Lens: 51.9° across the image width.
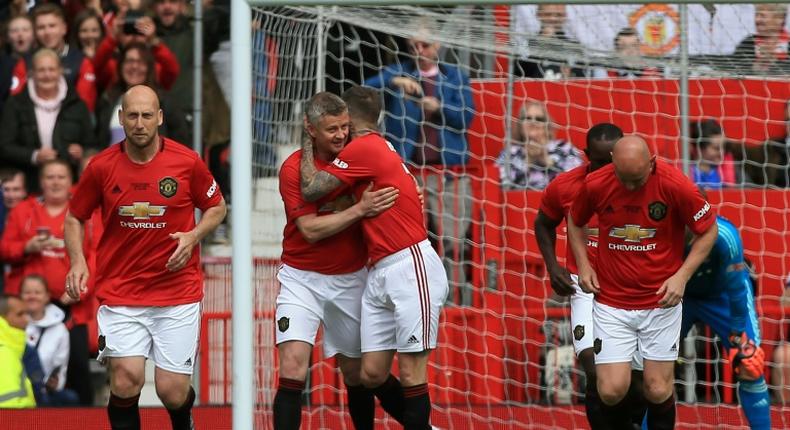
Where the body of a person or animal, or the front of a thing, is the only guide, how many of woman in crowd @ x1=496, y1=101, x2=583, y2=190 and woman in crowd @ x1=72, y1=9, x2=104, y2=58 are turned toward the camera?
2

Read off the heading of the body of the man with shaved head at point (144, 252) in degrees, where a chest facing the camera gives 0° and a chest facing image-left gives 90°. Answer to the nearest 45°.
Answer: approximately 0°

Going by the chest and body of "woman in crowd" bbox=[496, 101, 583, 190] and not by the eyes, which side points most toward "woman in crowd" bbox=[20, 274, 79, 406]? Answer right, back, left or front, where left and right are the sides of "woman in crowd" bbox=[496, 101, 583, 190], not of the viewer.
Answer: right

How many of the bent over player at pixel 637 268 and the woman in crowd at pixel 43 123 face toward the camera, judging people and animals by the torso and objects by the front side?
2

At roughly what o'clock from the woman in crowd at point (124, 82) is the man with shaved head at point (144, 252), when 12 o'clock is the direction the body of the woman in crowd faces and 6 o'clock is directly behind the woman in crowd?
The man with shaved head is roughly at 12 o'clock from the woman in crowd.

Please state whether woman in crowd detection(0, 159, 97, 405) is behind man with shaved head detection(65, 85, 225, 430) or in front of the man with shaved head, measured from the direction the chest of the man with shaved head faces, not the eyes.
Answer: behind
